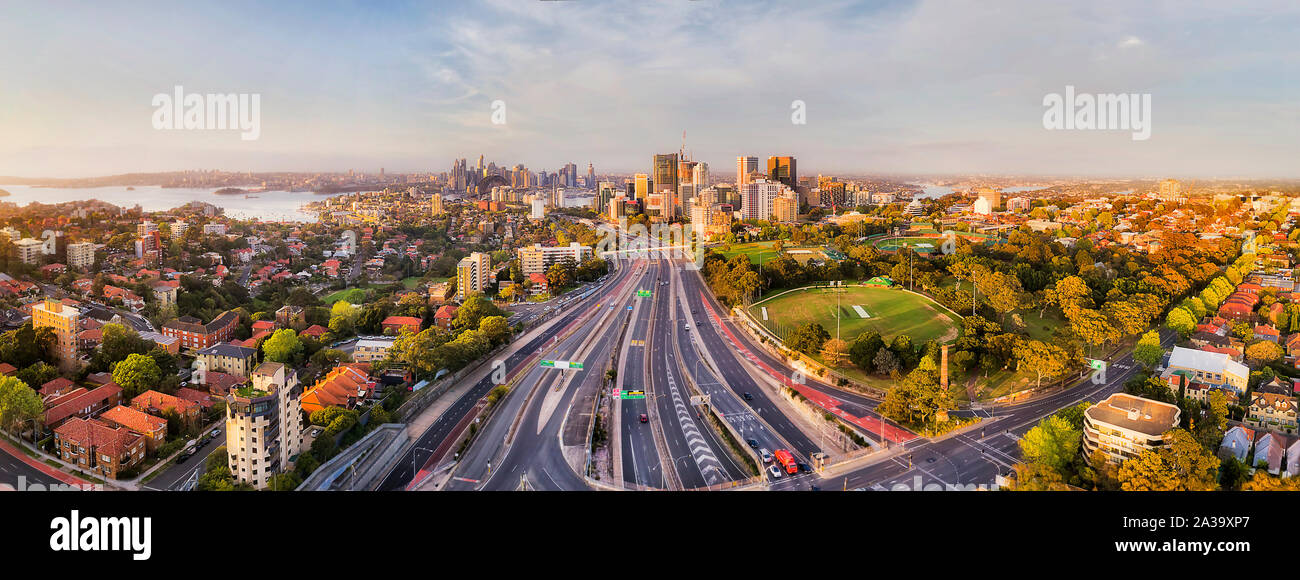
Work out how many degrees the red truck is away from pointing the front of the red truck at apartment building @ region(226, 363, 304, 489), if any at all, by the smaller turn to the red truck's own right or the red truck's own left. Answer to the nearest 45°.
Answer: approximately 90° to the red truck's own right

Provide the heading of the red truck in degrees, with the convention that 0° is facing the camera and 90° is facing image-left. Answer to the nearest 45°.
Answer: approximately 315°

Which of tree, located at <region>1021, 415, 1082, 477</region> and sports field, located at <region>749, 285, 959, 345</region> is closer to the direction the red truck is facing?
the tree

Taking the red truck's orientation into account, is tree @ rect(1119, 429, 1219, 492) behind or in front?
in front

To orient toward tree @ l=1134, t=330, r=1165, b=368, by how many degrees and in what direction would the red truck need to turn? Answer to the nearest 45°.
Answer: approximately 90° to its left

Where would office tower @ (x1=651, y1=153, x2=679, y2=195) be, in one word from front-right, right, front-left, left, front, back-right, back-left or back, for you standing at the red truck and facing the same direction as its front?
back-left
